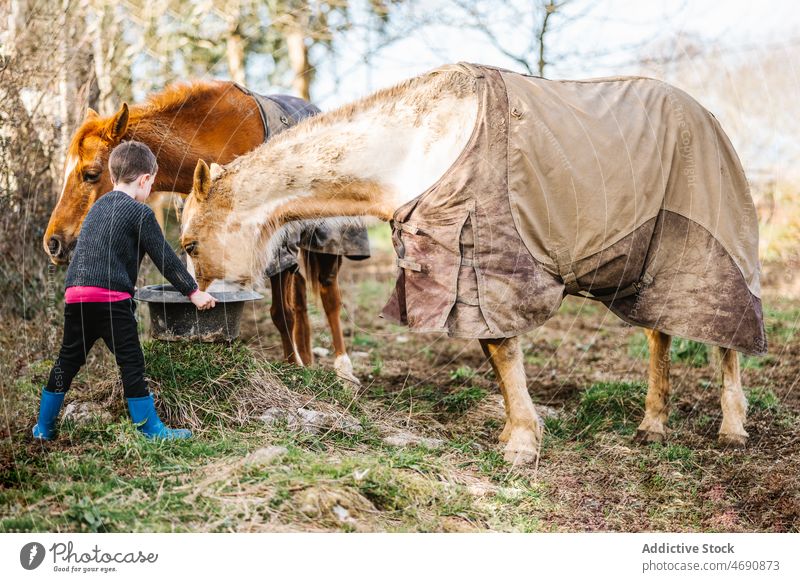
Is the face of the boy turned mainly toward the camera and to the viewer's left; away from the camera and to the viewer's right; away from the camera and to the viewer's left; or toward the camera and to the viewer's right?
away from the camera and to the viewer's right

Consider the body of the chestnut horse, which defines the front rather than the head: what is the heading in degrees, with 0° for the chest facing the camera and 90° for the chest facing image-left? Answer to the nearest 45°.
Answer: approximately 45°

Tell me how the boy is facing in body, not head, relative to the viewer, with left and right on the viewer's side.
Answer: facing away from the viewer and to the right of the viewer

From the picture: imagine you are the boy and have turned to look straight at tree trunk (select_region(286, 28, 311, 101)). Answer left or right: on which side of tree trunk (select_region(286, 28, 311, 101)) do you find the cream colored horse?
right

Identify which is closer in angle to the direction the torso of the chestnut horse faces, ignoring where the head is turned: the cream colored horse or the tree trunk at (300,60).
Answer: the cream colored horse

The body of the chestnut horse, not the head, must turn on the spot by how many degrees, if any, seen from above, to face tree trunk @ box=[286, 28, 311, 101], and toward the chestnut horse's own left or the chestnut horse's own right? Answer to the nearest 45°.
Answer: approximately 135° to the chestnut horse's own right

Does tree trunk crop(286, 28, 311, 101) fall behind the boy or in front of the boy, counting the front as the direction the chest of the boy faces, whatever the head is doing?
in front
